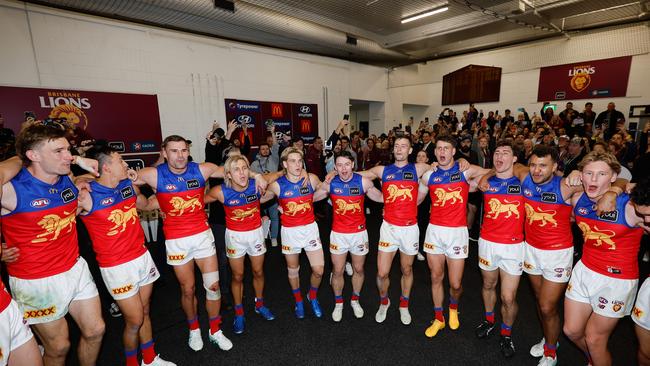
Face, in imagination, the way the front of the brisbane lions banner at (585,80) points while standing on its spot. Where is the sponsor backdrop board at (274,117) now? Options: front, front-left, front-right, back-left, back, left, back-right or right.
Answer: front-right

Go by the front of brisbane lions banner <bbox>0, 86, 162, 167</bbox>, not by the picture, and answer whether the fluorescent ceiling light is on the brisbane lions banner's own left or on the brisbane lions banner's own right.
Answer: on the brisbane lions banner's own left

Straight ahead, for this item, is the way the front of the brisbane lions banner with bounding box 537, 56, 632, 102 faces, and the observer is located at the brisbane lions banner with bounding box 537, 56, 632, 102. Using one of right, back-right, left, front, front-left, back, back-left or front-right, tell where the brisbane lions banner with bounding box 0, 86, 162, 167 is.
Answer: front-right

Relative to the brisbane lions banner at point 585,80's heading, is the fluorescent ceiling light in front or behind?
in front

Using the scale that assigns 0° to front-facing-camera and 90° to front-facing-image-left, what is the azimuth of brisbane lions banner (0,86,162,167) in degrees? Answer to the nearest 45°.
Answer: approximately 0°

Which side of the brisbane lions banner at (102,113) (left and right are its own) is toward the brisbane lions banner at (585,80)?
left

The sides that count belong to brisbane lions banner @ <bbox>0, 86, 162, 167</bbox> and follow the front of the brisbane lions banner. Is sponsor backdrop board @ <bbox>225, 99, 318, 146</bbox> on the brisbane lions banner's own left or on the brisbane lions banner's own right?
on the brisbane lions banner's own left

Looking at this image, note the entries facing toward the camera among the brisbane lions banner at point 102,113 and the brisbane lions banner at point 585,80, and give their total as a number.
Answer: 2

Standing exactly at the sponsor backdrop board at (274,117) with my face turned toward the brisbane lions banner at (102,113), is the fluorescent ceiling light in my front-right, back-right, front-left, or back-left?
back-left
